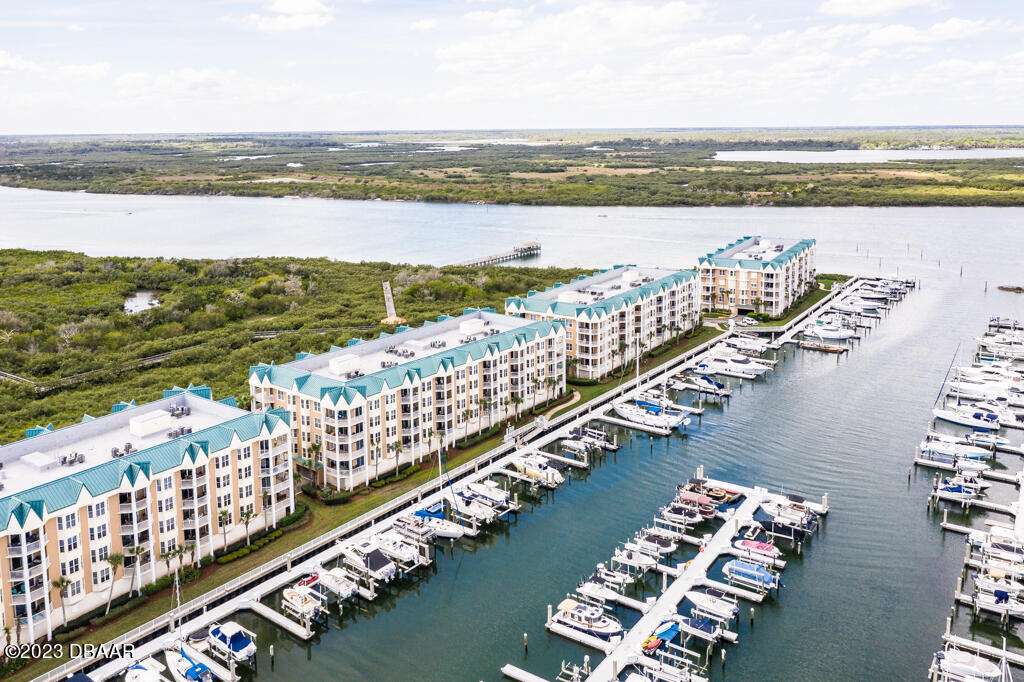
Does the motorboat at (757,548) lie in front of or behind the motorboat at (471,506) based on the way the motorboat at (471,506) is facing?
in front

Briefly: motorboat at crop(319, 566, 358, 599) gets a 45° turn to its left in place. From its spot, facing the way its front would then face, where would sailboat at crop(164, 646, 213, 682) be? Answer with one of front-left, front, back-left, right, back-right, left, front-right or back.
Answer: front-left

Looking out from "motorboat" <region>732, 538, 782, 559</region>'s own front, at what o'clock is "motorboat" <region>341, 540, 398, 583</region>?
"motorboat" <region>341, 540, 398, 583</region> is roughly at 4 o'clock from "motorboat" <region>732, 538, 782, 559</region>.

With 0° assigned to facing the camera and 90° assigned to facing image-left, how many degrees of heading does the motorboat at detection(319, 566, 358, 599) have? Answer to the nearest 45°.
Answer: approximately 135°

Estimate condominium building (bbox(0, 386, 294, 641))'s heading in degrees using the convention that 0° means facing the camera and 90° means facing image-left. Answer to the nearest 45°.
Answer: approximately 315°

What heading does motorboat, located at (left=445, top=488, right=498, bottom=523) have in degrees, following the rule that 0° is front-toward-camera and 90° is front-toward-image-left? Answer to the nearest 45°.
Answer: approximately 135°

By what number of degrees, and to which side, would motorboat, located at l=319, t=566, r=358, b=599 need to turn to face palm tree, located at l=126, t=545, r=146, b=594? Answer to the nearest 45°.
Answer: approximately 45° to its left

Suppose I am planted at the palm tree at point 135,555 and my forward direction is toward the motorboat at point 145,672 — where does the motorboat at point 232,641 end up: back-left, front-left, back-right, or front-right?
front-left

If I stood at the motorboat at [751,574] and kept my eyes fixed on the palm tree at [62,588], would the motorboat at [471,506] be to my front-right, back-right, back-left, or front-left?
front-right

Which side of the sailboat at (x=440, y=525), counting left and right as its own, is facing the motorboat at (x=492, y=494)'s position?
left

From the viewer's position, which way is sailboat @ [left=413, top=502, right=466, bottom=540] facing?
facing the viewer and to the right of the viewer

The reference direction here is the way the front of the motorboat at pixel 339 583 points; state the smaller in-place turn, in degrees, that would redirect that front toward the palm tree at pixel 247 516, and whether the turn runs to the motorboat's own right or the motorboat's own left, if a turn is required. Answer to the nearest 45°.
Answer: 0° — it already faces it

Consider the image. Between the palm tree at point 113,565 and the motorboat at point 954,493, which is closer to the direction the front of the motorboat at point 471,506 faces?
the motorboat
